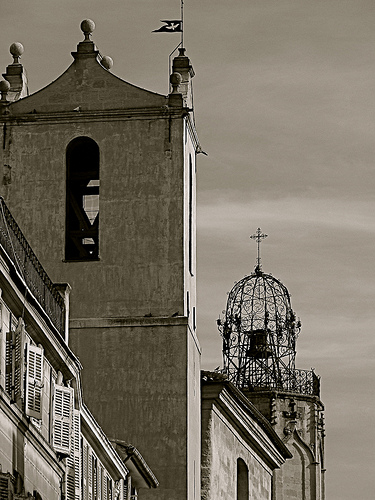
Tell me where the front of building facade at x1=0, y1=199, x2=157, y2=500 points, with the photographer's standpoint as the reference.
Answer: facing the viewer and to the right of the viewer

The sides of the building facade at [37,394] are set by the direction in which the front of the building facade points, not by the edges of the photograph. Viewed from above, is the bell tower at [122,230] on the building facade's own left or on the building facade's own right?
on the building facade's own left
